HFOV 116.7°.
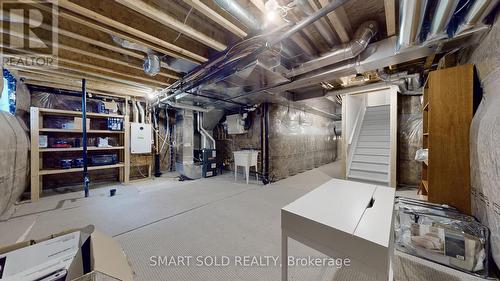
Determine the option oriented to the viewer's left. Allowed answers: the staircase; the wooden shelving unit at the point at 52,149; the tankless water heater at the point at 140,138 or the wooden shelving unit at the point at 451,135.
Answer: the wooden shelving unit at the point at 451,135

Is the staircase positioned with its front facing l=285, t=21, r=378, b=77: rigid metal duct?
yes

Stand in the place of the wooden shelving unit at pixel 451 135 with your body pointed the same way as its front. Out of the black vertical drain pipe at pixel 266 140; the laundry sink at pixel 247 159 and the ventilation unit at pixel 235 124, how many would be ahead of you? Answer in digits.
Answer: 3

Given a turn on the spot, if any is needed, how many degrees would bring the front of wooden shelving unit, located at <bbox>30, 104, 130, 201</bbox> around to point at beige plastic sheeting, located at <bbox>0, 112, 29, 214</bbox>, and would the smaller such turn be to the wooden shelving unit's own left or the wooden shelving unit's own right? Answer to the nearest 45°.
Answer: approximately 45° to the wooden shelving unit's own right

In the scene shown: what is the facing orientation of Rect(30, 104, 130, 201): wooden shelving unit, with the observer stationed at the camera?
facing the viewer and to the right of the viewer

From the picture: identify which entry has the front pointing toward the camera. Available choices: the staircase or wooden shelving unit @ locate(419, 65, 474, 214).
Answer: the staircase

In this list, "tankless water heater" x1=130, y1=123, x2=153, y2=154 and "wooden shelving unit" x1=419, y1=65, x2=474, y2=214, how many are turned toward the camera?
1

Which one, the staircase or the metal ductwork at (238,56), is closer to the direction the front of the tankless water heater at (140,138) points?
the metal ductwork

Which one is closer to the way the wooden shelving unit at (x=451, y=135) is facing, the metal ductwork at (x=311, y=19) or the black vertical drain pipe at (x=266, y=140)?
the black vertical drain pipe

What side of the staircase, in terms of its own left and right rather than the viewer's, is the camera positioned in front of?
front
